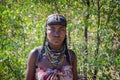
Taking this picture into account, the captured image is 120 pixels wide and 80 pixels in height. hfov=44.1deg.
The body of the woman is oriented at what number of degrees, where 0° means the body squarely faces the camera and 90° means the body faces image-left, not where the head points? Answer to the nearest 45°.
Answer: approximately 0°
